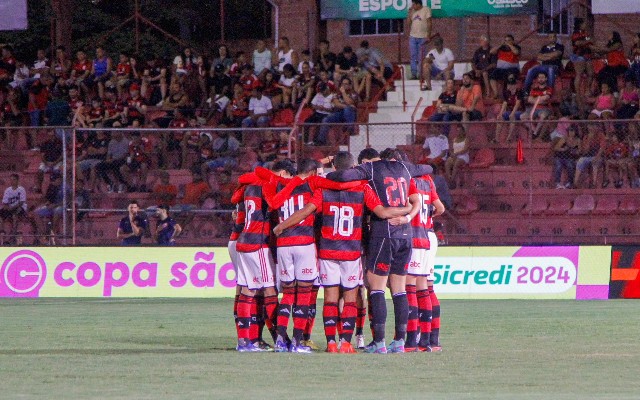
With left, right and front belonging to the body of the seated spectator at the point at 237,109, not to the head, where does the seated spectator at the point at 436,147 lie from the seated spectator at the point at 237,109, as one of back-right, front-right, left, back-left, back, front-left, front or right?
left

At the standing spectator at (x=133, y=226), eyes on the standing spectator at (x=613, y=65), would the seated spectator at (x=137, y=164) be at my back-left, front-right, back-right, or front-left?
front-left

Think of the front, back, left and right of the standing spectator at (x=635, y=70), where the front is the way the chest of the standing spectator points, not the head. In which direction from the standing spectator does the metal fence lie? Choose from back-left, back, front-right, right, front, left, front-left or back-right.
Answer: front

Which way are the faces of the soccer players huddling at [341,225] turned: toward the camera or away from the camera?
away from the camera

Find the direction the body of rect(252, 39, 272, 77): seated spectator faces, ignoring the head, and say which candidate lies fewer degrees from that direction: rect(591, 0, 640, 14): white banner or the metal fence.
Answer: the metal fence

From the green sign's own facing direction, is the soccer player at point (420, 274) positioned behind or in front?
in front

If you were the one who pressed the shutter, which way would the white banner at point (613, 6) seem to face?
facing the viewer

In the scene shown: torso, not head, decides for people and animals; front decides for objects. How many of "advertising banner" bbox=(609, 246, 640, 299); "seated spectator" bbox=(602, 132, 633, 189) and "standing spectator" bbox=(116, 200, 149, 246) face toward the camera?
3

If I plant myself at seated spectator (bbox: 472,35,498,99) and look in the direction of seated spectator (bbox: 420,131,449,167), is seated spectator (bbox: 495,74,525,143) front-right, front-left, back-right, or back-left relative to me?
front-left

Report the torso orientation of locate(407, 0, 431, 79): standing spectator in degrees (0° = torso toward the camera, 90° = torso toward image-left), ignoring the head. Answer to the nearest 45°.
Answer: approximately 45°

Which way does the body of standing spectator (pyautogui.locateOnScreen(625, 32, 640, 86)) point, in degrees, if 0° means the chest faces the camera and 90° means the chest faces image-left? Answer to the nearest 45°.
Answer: approximately 45°

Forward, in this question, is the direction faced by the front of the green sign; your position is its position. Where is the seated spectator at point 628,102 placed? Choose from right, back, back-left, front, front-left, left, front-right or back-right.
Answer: front-left

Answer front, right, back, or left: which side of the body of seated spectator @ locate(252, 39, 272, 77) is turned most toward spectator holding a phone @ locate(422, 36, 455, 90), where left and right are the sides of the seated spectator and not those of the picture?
left

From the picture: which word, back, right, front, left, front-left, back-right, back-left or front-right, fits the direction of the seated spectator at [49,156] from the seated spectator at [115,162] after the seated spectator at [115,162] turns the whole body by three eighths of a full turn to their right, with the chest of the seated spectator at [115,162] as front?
left

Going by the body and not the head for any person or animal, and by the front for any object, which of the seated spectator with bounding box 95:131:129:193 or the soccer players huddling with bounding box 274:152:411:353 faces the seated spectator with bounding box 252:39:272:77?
the soccer players huddling

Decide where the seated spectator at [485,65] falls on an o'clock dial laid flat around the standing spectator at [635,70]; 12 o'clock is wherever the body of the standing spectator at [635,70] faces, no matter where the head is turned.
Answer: the seated spectator at [485,65] is roughly at 2 o'clock from the standing spectator at [635,70].

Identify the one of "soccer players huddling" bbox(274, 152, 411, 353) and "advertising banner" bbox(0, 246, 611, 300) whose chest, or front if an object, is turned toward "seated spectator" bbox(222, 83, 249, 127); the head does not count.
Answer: the soccer players huddling

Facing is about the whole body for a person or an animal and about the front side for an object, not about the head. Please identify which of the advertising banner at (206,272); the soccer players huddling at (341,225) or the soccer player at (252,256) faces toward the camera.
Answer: the advertising banner

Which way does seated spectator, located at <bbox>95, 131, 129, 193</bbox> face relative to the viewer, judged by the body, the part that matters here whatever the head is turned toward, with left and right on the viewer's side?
facing the viewer and to the left of the viewer

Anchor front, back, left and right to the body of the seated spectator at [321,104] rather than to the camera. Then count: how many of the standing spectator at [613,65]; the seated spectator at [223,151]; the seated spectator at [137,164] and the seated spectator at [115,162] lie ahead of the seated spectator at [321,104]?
3
